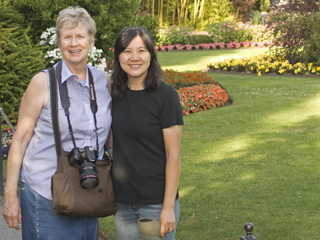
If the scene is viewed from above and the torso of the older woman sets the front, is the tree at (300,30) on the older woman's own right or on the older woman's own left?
on the older woman's own left

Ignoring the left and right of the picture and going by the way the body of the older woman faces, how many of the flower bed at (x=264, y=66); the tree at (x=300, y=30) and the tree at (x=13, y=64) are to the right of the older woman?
0

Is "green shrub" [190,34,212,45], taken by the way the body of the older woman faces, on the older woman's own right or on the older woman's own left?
on the older woman's own left

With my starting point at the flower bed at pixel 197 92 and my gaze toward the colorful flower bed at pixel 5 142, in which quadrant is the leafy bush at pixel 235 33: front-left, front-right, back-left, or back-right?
back-right

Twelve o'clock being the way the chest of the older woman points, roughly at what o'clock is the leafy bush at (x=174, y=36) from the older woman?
The leafy bush is roughly at 8 o'clock from the older woman.

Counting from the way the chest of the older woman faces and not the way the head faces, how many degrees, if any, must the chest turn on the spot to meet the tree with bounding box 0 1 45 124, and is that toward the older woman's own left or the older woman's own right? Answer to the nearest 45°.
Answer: approximately 135° to the older woman's own left

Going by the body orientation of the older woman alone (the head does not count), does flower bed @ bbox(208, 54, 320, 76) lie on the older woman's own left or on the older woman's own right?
on the older woman's own left

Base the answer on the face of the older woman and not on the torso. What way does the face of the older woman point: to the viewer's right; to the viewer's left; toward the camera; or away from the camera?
toward the camera

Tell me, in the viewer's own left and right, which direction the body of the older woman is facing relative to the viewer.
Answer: facing the viewer and to the right of the viewer
